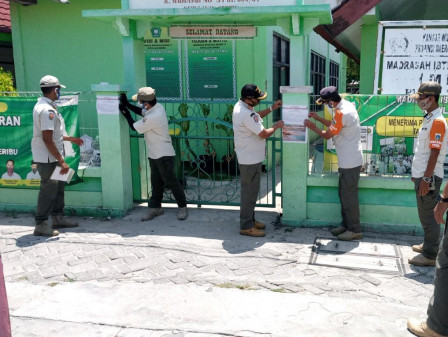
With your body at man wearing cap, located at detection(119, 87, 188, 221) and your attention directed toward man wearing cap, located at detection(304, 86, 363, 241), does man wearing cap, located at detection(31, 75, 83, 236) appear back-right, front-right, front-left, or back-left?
back-right

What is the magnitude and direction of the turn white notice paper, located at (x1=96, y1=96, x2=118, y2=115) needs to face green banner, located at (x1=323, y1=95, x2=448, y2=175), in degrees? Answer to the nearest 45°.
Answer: approximately 45° to its left

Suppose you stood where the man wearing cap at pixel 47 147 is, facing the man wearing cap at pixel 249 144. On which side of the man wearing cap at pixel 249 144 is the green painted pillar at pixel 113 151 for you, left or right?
left

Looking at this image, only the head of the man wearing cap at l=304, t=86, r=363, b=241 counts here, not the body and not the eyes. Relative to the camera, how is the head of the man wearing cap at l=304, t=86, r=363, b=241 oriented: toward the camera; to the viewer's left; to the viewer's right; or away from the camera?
to the viewer's left

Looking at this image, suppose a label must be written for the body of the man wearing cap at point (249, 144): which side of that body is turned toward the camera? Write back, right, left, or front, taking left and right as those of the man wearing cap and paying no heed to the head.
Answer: right

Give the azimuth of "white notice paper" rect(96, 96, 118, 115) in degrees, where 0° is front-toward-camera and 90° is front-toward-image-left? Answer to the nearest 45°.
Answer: approximately 0°

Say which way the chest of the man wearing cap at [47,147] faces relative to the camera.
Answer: to the viewer's right

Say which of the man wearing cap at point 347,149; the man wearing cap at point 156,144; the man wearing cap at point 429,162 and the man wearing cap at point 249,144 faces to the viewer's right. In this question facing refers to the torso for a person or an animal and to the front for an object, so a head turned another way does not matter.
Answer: the man wearing cap at point 249,144

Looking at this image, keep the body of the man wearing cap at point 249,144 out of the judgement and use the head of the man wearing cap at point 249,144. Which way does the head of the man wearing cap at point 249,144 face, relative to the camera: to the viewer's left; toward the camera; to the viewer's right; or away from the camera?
to the viewer's right

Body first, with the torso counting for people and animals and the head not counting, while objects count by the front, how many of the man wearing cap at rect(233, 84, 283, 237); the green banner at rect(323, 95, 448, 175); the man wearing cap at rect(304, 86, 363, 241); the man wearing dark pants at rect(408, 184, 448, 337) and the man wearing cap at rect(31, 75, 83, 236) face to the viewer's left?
2

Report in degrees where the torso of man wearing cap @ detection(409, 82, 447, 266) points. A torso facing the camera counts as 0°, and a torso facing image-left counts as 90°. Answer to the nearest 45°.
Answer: approximately 90°
